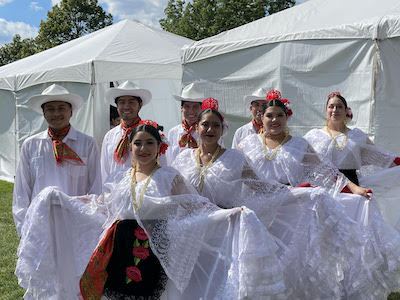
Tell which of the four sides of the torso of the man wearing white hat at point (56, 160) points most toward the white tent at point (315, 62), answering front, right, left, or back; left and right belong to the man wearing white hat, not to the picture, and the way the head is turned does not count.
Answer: left

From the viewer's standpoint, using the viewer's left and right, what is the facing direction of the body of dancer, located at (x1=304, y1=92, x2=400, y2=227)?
facing the viewer

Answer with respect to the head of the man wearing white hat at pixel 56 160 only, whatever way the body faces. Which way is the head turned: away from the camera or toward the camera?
toward the camera

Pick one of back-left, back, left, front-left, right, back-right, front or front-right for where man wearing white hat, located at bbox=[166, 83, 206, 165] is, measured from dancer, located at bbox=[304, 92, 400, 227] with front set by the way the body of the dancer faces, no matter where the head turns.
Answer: right

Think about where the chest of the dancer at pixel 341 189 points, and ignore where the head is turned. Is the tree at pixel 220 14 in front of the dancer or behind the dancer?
behind

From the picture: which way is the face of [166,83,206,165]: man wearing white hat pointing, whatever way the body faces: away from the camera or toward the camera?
toward the camera

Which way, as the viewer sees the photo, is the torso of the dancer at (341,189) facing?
toward the camera

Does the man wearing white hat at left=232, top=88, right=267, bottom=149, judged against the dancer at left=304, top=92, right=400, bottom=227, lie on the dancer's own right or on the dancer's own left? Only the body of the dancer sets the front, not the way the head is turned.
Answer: on the dancer's own right

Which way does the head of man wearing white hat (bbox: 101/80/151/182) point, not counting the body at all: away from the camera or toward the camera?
toward the camera

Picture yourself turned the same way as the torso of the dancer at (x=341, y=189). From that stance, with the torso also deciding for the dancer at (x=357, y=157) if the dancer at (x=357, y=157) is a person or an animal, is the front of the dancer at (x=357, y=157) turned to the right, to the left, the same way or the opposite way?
the same way

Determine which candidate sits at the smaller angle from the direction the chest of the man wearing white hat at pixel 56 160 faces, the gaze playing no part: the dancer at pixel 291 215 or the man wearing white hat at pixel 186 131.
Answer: the dancer

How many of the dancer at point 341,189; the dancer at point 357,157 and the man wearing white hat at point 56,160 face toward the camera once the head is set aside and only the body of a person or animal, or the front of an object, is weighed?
3

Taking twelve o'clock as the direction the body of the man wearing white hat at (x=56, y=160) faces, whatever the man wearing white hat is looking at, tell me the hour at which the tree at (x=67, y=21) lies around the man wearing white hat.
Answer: The tree is roughly at 6 o'clock from the man wearing white hat.

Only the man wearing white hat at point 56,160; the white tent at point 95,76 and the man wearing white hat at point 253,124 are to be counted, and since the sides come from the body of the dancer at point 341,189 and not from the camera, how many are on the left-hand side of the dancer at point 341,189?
0

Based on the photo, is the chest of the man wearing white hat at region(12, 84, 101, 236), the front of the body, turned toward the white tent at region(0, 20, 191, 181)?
no

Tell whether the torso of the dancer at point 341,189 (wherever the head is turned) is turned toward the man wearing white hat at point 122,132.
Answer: no

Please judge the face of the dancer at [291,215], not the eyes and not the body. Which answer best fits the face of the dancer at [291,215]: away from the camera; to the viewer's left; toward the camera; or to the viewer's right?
toward the camera

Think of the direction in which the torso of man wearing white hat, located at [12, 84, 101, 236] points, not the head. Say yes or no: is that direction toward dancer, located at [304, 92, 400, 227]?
no

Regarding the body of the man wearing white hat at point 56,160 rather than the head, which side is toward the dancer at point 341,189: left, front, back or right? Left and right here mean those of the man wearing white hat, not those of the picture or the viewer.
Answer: left

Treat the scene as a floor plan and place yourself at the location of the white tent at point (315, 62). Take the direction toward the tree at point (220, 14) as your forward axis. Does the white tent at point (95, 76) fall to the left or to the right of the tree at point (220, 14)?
left

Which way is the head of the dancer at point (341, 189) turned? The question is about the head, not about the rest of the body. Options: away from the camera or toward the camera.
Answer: toward the camera

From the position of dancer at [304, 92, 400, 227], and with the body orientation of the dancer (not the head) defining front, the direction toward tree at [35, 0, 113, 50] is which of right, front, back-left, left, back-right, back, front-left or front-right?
back-right
